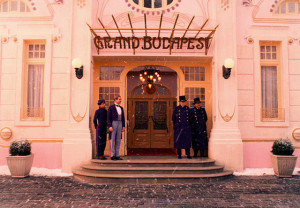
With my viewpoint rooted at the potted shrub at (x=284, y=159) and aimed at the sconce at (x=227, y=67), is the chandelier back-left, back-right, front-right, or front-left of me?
front-right

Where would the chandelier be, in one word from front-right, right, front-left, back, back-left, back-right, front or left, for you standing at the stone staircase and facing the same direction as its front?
back

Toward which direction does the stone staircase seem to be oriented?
toward the camera

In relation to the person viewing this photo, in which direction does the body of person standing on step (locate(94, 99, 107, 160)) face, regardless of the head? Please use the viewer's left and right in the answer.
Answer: facing the viewer and to the right of the viewer

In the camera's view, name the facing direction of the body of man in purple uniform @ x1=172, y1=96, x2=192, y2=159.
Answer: toward the camera

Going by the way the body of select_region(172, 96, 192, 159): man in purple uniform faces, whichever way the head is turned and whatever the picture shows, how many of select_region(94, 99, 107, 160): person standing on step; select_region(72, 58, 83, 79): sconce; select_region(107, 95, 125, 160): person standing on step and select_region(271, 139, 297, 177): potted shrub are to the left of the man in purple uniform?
1

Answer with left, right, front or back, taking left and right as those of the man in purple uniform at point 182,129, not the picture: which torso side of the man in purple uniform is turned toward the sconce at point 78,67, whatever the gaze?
right

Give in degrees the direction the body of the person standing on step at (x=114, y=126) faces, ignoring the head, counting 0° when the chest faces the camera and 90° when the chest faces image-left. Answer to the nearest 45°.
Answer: approximately 315°
